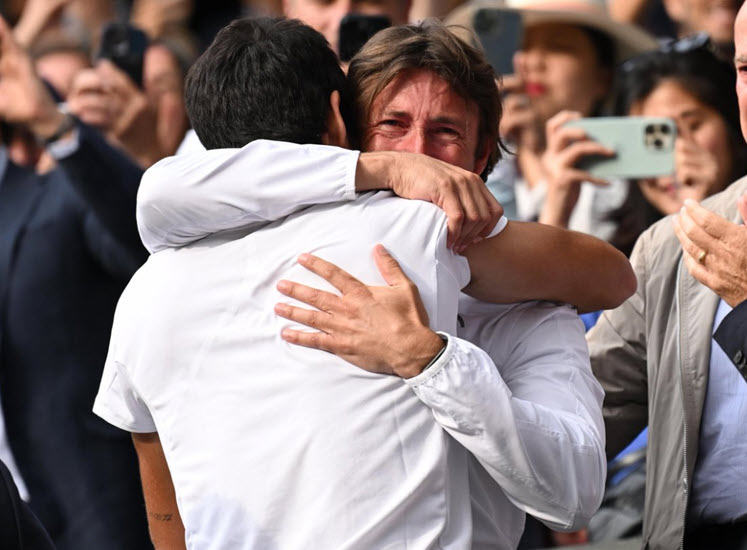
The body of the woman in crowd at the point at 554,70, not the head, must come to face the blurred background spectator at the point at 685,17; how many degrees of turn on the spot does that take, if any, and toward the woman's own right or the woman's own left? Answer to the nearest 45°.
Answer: approximately 180°

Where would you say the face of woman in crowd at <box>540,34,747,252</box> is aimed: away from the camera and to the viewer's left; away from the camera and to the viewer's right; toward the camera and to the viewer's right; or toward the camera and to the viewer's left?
toward the camera and to the viewer's left

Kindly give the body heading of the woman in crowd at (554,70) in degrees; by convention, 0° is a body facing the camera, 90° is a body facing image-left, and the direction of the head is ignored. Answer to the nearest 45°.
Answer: approximately 45°

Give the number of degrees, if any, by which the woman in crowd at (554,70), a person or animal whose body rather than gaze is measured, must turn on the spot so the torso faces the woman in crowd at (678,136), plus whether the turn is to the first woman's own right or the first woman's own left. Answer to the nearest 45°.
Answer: approximately 90° to the first woman's own left

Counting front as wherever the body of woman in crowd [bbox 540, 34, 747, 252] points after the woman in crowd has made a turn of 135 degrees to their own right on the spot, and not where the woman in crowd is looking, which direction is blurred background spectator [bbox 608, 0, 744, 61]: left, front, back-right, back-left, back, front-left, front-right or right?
front

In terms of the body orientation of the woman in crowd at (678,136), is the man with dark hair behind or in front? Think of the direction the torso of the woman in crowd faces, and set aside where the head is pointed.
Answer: in front

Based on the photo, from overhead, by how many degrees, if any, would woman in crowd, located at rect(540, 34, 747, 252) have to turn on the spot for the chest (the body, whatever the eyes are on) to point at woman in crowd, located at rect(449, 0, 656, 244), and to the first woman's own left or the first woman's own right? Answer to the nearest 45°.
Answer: approximately 90° to the first woman's own right

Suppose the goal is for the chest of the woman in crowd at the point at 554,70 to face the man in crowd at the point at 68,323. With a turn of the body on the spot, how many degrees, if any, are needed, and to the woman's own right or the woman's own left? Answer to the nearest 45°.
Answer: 0° — they already face them

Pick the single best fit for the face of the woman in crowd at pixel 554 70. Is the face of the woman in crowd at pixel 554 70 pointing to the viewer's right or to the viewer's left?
to the viewer's left

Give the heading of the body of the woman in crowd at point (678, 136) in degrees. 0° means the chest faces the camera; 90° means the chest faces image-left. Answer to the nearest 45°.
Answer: approximately 45°
